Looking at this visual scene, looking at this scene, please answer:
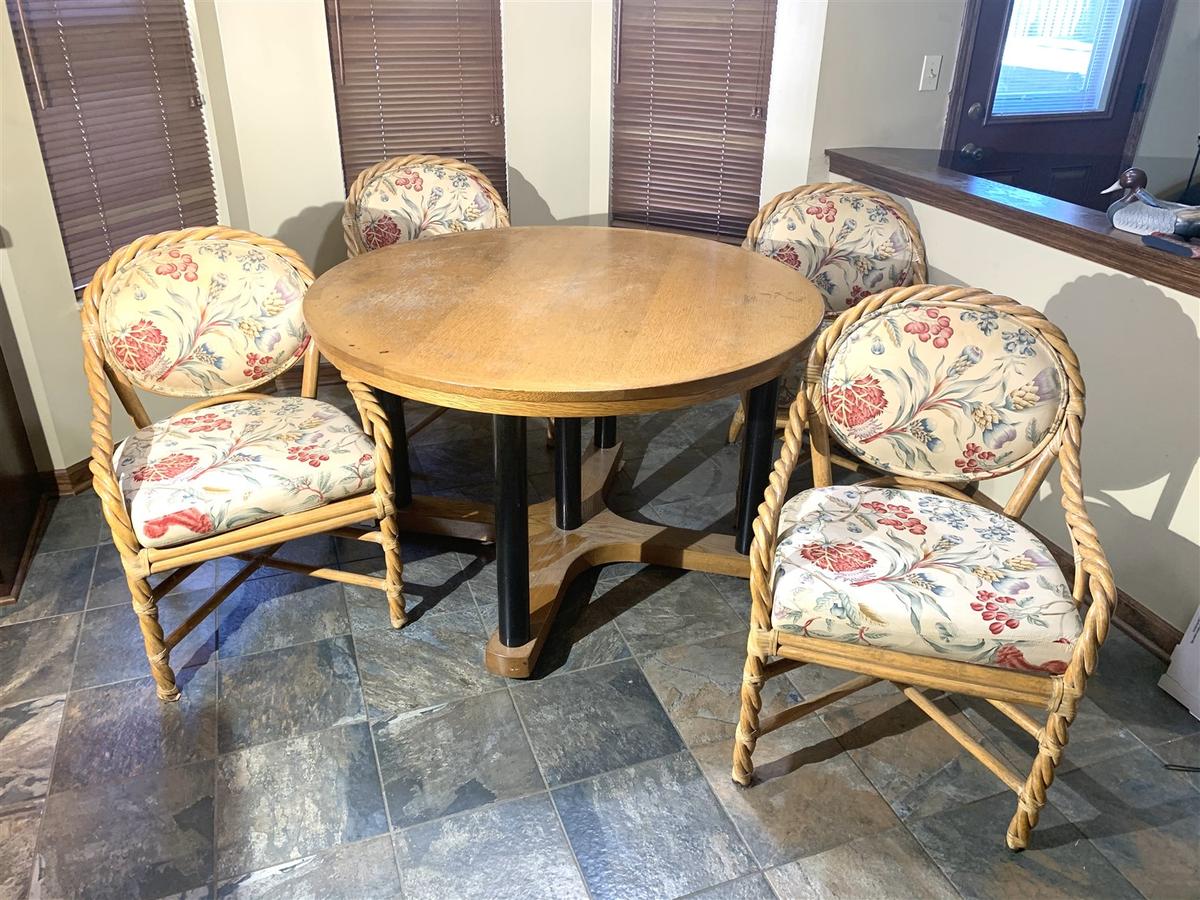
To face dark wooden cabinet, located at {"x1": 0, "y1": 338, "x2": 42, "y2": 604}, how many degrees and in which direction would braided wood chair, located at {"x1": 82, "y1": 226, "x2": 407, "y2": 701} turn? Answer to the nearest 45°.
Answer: approximately 135° to its right

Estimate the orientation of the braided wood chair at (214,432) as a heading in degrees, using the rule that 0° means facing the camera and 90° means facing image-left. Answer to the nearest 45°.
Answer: approximately 0°

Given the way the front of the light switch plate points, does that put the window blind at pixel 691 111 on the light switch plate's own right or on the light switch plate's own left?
on the light switch plate's own right

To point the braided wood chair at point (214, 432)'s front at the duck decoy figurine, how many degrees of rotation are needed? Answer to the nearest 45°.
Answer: approximately 90° to its left

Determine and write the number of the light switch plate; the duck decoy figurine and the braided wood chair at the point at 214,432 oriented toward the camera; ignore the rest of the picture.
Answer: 2

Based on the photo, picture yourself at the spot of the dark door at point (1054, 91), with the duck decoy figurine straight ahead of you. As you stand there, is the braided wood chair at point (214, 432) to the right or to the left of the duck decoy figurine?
right

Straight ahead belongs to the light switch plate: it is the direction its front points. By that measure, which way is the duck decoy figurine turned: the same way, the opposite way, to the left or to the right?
to the right

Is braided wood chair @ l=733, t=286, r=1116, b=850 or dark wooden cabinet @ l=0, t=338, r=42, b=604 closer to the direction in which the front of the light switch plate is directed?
the braided wood chair

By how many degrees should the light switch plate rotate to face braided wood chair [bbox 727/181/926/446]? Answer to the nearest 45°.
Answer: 0° — it already faces it

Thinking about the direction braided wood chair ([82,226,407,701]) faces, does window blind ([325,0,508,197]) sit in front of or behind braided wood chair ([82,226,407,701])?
behind

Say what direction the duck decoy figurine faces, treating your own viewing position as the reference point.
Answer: facing to the left of the viewer

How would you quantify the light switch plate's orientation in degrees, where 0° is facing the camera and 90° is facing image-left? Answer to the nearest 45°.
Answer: approximately 0°
